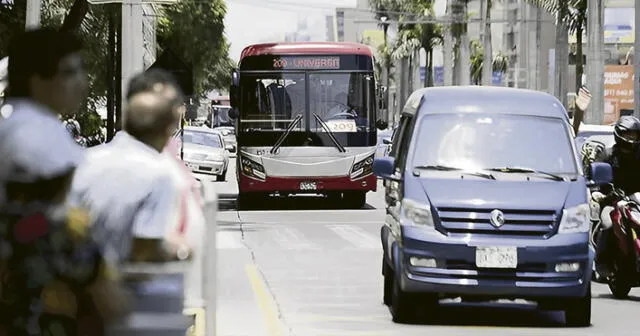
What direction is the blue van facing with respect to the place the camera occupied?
facing the viewer

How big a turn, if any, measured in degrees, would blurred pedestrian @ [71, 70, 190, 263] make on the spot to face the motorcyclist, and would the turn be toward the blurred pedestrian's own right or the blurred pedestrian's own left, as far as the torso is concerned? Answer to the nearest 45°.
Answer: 0° — they already face them

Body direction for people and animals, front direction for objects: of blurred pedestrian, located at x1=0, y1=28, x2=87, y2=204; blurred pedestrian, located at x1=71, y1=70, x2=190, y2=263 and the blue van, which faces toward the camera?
the blue van

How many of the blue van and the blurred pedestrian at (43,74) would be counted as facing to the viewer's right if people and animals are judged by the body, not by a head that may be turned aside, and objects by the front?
1

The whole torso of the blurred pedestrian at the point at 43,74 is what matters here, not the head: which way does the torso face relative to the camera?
to the viewer's right

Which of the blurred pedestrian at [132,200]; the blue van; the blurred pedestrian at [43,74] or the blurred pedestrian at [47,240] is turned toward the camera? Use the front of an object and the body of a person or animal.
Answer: the blue van

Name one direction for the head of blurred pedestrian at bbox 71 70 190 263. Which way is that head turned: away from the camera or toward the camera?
away from the camera

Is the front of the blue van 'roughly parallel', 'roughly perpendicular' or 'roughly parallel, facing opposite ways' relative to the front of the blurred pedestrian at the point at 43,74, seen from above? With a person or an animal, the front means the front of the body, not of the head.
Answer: roughly perpendicular

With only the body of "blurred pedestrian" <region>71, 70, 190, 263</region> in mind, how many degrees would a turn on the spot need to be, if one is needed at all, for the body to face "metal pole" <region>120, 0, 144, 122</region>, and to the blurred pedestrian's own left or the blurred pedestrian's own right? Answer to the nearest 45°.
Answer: approximately 45° to the blurred pedestrian's own left

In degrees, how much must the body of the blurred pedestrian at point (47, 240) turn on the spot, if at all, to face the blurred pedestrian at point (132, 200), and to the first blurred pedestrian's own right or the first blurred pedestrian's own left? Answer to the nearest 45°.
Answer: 0° — they already face them

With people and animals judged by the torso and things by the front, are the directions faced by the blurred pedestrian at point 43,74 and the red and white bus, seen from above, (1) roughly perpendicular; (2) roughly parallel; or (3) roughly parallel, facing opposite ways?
roughly perpendicular

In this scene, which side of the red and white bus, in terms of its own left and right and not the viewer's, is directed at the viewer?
front

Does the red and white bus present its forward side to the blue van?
yes

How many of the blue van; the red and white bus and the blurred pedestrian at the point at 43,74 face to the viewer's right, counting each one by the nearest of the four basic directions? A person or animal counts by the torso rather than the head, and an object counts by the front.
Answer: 1
